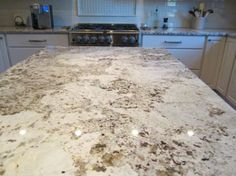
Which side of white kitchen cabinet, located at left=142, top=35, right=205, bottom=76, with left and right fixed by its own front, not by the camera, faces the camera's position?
front

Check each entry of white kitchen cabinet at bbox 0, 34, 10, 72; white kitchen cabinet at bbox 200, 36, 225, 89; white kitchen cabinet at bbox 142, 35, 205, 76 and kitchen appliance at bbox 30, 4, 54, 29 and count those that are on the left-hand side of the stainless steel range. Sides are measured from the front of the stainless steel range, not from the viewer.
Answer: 2

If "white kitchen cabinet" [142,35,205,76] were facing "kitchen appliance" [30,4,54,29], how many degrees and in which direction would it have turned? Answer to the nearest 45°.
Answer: approximately 90° to its right

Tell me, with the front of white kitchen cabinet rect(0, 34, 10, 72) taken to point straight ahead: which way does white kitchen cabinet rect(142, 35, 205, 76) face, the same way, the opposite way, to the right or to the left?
to the right

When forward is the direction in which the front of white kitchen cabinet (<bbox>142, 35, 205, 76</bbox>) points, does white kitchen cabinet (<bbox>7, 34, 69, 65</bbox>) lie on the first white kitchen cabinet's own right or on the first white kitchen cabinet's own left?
on the first white kitchen cabinet's own right

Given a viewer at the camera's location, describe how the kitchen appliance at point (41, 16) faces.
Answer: facing the viewer

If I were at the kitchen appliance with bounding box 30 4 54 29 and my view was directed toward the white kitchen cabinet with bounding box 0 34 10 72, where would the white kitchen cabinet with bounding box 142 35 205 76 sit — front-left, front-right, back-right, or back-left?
back-left

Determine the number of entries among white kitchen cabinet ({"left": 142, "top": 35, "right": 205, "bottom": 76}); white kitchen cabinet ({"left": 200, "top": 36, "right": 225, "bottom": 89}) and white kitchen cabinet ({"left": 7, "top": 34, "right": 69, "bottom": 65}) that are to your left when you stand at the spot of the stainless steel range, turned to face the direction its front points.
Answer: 2

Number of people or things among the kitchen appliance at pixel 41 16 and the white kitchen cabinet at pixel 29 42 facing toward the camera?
2

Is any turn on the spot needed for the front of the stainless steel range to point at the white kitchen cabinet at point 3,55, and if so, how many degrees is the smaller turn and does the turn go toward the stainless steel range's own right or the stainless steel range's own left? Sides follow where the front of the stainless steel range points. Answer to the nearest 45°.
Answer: approximately 90° to the stainless steel range's own right

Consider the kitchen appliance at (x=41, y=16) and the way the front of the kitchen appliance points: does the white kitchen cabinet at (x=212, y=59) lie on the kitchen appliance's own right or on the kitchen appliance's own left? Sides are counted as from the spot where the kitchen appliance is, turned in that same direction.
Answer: on the kitchen appliance's own left

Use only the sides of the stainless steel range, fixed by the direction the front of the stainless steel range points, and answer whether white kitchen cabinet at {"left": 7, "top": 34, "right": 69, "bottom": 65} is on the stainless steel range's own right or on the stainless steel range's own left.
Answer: on the stainless steel range's own right

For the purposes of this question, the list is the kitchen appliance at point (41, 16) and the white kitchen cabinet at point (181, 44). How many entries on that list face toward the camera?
2

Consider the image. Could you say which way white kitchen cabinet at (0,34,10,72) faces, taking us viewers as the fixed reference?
facing the viewer and to the right of the viewer

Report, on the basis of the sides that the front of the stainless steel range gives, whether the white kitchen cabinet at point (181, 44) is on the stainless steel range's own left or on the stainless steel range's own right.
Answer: on the stainless steel range's own left
